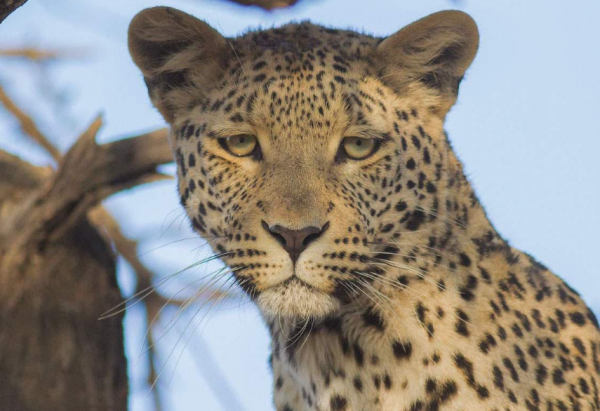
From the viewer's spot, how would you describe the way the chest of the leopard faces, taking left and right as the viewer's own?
facing the viewer and to the left of the viewer
